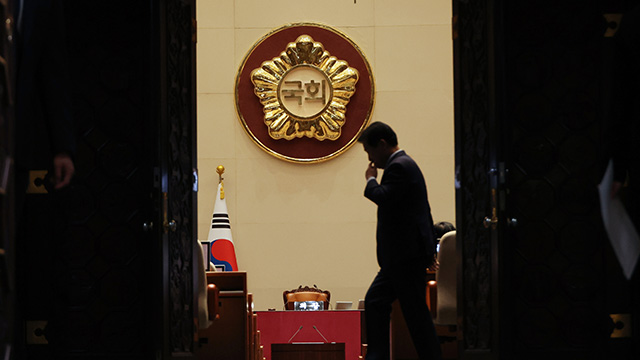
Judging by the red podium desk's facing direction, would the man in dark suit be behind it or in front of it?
in front

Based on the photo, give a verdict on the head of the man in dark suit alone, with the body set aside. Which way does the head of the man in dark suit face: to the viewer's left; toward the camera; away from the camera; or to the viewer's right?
to the viewer's left

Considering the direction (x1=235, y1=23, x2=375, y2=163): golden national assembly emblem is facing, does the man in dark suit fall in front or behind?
in front

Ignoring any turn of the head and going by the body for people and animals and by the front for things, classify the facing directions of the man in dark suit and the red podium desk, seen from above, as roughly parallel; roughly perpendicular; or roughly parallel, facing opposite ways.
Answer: roughly perpendicular

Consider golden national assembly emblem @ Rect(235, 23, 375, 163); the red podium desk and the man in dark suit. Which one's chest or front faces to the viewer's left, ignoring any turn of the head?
the man in dark suit

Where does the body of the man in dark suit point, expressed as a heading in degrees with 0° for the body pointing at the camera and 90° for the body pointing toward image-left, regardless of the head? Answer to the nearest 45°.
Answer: approximately 90°

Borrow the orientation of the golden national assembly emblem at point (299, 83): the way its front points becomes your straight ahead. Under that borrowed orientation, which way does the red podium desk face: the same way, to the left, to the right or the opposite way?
the same way

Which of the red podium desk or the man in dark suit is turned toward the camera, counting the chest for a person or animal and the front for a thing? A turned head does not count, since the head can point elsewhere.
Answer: the red podium desk

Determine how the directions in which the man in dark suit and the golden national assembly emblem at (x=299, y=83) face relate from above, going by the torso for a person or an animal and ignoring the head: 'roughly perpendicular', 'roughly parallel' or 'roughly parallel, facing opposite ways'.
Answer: roughly perpendicular

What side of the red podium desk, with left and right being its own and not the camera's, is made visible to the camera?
front

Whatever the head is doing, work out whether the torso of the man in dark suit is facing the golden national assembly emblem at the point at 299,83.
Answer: no
